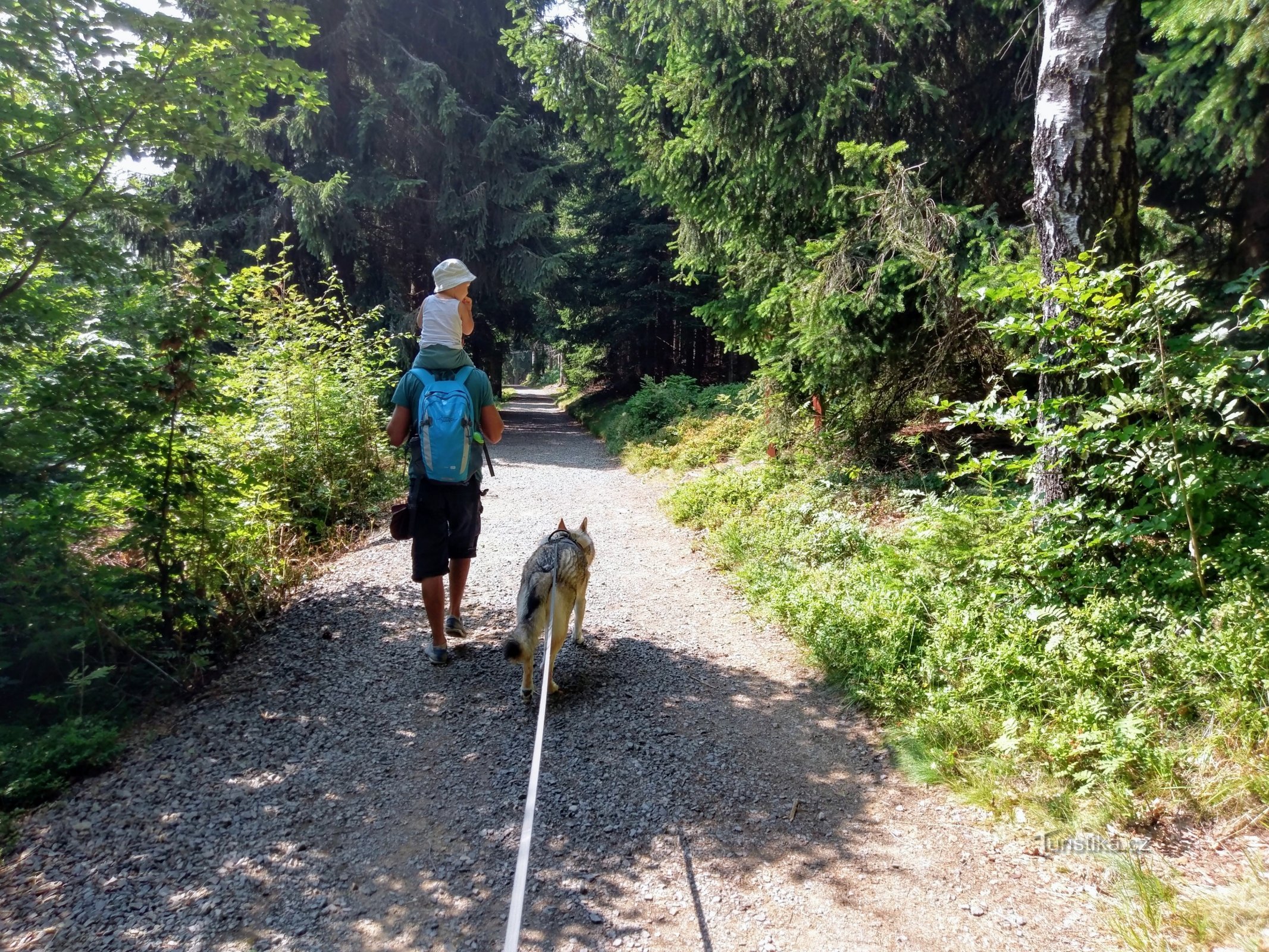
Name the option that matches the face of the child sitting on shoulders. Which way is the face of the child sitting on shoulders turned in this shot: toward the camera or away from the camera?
away from the camera

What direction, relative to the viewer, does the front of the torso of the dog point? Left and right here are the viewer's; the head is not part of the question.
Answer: facing away from the viewer and to the right of the viewer

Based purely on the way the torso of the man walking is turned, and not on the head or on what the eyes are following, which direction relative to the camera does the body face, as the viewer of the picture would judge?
away from the camera

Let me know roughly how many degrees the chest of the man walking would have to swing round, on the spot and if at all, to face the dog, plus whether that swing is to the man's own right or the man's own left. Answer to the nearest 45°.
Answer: approximately 135° to the man's own right

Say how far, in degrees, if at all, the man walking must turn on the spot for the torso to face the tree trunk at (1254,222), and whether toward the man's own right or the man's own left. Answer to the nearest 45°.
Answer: approximately 90° to the man's own right
